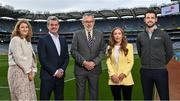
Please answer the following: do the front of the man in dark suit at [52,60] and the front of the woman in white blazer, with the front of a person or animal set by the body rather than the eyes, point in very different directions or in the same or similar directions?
same or similar directions

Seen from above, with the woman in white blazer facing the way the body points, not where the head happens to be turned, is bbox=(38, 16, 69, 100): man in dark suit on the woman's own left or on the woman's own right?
on the woman's own left

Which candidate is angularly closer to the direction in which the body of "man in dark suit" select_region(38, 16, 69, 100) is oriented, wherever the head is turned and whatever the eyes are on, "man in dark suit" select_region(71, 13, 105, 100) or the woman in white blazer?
the man in dark suit

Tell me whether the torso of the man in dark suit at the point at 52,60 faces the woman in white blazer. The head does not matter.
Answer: no

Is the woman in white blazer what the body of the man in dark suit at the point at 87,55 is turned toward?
no

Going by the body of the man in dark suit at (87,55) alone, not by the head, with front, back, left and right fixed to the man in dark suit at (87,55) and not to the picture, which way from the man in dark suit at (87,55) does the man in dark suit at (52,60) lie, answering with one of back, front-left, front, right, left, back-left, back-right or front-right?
right

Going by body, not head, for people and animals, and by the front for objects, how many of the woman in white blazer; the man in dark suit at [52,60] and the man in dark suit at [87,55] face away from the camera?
0

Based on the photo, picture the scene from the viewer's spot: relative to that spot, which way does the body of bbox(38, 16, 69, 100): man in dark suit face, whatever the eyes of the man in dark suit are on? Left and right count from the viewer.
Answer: facing the viewer and to the right of the viewer

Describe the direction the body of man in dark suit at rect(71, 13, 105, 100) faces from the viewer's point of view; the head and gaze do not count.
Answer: toward the camera

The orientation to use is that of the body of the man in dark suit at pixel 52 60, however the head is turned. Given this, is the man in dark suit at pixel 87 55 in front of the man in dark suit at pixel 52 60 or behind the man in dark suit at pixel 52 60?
in front

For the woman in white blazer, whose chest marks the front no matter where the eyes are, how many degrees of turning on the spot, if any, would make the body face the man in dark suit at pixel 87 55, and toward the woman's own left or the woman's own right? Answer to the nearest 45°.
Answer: approximately 45° to the woman's own left
